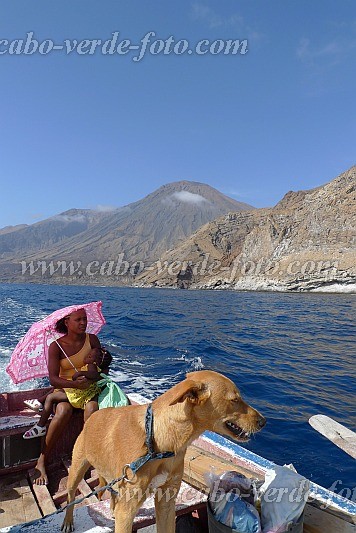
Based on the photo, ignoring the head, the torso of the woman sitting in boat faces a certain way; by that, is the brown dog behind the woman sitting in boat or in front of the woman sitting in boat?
in front

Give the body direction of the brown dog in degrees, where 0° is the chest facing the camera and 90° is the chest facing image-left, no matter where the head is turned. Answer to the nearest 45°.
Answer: approximately 315°

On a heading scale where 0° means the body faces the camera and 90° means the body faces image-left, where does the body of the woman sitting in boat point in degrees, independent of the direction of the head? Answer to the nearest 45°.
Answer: approximately 315°

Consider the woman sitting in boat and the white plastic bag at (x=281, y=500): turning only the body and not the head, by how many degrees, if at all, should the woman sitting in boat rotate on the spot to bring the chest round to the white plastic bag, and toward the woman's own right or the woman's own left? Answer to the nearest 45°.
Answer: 0° — they already face it

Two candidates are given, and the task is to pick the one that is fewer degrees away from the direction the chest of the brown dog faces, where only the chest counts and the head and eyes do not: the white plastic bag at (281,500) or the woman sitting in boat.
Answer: the white plastic bag

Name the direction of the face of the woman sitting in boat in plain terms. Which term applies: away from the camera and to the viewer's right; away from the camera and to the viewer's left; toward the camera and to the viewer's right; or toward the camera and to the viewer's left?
toward the camera and to the viewer's right

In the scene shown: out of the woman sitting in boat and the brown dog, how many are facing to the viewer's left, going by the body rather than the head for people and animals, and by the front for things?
0
